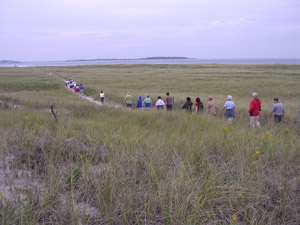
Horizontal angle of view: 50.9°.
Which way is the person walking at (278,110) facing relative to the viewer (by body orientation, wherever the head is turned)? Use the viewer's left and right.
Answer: facing away from the viewer and to the left of the viewer

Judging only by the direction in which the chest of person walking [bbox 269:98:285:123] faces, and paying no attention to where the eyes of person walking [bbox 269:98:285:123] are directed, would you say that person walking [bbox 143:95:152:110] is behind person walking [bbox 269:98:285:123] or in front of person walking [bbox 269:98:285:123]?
in front
